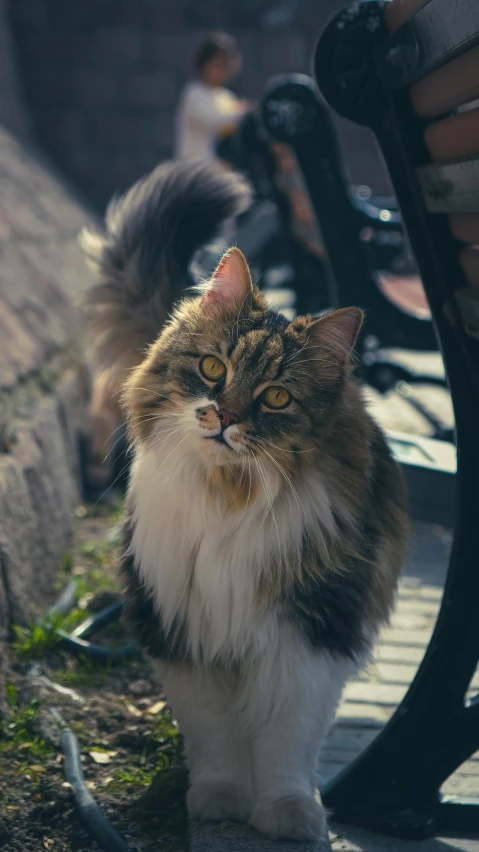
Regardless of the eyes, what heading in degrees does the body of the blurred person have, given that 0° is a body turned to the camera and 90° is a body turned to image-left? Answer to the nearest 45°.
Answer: approximately 315°

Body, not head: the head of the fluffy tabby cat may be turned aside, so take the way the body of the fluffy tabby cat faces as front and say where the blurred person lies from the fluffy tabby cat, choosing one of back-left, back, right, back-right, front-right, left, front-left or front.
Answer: back

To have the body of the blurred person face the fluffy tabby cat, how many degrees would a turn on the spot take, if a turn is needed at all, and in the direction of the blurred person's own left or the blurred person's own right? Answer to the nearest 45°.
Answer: approximately 45° to the blurred person's own right

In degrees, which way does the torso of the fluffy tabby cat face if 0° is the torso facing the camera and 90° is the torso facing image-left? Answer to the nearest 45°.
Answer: approximately 0°
